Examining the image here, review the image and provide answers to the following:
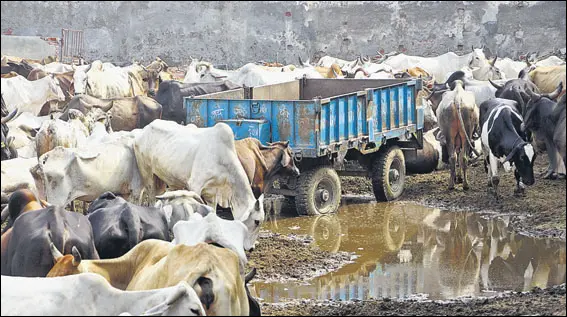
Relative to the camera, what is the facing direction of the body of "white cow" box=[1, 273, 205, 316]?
to the viewer's right

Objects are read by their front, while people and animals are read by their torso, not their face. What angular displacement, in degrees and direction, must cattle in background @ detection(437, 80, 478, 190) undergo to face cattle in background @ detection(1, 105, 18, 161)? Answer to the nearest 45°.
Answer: approximately 135° to its left

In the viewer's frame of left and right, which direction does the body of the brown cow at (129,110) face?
facing to the left of the viewer

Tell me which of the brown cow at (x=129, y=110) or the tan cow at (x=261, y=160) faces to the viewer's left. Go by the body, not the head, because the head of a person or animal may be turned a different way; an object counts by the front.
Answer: the brown cow

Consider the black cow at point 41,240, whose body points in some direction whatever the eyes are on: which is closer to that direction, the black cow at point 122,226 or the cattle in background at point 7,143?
the cattle in background
